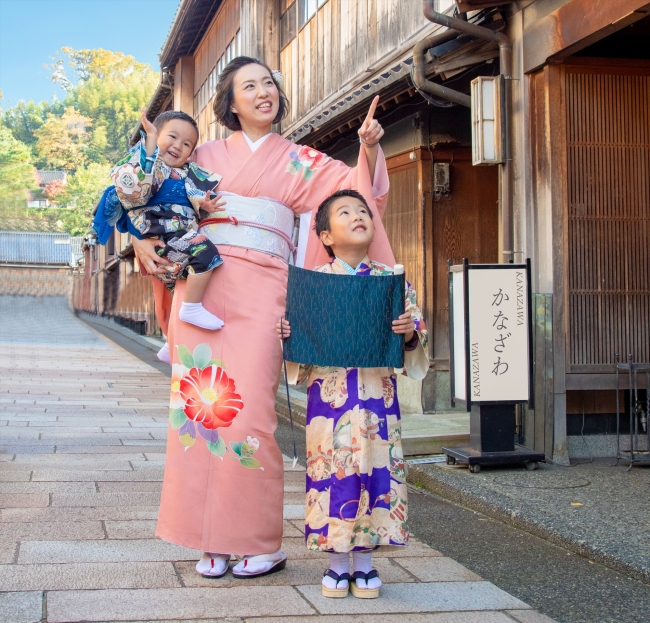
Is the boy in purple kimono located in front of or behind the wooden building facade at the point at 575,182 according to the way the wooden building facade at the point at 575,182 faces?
in front

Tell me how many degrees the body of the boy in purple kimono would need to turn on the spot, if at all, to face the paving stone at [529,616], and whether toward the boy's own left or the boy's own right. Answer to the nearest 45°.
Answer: approximately 90° to the boy's own left

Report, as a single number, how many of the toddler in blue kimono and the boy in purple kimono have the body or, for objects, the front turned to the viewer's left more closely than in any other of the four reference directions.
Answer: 0

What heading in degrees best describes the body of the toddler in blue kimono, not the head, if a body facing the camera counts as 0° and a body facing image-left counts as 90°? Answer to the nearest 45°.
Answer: approximately 315°

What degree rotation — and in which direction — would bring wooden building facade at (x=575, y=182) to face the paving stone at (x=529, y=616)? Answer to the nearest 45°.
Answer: approximately 45° to its left

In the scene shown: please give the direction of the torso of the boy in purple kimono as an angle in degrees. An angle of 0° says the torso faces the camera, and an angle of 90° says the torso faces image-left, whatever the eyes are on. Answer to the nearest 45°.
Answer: approximately 0°

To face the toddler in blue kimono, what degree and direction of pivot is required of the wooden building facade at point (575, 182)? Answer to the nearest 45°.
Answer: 0° — it already faces them

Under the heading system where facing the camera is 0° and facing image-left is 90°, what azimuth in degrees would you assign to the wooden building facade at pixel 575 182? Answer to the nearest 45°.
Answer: approximately 45°

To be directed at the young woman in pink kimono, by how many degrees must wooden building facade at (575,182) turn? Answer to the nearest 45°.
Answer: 0° — it already faces them

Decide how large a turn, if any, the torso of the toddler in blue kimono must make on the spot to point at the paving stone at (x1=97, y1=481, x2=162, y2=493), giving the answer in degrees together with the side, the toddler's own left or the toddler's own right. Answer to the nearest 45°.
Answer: approximately 135° to the toddler's own left

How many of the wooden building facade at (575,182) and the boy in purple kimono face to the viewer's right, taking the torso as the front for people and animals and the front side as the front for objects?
0

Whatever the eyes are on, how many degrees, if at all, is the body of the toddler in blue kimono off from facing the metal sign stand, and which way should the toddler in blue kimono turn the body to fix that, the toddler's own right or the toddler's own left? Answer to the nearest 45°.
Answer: approximately 90° to the toddler's own left
